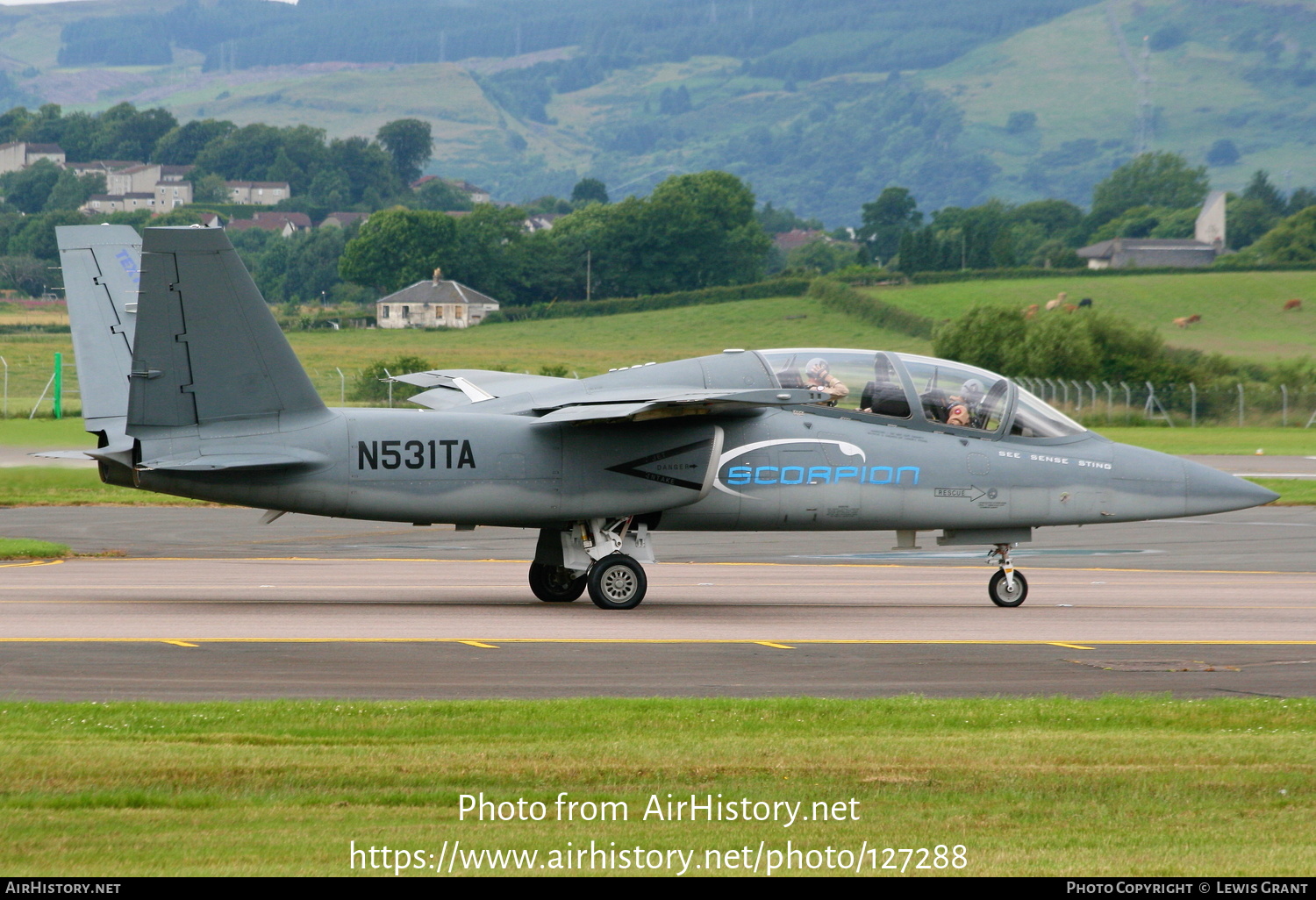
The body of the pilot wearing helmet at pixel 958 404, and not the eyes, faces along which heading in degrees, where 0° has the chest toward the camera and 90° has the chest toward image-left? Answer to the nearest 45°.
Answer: approximately 270°

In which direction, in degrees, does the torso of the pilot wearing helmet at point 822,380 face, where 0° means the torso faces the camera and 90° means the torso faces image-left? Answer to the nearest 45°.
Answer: approximately 270°

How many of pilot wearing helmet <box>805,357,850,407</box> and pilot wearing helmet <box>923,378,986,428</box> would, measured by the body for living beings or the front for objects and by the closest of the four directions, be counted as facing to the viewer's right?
2

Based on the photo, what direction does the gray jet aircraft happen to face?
to the viewer's right

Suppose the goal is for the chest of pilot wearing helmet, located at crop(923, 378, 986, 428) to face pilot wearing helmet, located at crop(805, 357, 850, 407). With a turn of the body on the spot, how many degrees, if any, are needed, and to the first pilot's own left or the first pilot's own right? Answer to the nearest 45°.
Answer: approximately 135° to the first pilot's own right

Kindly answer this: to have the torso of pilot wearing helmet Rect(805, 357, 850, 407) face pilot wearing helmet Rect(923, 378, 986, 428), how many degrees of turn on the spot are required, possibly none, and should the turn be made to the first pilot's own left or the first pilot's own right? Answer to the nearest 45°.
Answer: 0° — they already face them
